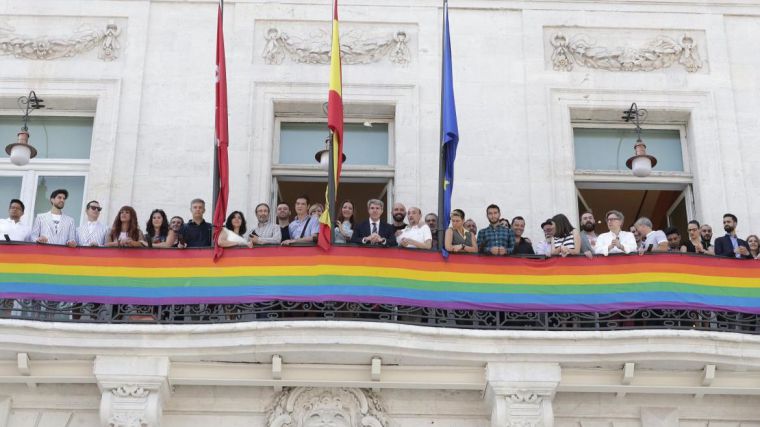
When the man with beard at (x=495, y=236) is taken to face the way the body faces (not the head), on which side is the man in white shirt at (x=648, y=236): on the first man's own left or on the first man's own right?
on the first man's own left

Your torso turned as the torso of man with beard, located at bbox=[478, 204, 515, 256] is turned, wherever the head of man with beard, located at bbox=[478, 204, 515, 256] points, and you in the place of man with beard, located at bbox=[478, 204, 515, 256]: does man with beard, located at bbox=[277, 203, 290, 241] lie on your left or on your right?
on your right

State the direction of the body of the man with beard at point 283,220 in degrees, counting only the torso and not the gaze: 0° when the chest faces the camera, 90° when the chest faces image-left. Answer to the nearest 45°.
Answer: approximately 0°

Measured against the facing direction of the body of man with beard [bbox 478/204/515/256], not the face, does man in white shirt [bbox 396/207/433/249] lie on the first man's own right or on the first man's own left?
on the first man's own right

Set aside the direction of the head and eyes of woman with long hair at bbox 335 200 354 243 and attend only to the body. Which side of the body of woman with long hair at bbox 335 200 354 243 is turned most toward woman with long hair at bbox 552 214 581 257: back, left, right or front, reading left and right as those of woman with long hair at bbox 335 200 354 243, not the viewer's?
left

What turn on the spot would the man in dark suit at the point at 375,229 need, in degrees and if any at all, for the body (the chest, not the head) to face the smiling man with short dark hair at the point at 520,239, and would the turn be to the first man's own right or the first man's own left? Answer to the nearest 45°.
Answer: approximately 90° to the first man's own left

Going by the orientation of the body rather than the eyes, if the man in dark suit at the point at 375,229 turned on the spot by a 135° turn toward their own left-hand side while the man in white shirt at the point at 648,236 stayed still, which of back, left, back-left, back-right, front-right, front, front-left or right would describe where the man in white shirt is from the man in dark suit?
front-right

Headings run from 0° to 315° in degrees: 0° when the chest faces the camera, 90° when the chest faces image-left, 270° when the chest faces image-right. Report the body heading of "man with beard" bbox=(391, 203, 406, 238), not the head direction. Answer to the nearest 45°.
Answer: approximately 0°

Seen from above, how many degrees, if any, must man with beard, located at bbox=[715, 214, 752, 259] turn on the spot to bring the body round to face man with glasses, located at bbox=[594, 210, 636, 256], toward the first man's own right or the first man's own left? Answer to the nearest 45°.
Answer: approximately 45° to the first man's own right

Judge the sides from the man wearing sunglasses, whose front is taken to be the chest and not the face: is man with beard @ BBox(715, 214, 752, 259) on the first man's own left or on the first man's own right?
on the first man's own left
